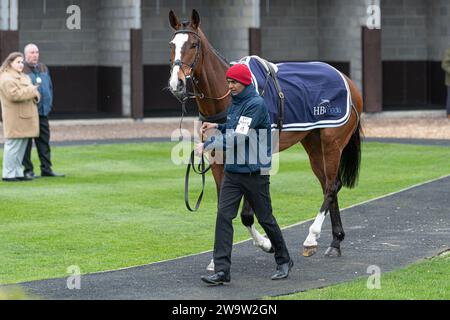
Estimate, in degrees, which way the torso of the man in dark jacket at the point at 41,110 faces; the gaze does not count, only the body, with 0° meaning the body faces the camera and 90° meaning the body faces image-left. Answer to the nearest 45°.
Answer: approximately 315°

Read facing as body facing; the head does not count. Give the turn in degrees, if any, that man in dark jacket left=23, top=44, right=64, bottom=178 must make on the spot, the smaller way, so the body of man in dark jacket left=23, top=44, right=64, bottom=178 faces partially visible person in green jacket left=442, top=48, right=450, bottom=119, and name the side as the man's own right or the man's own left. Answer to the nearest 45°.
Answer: approximately 90° to the man's own left
